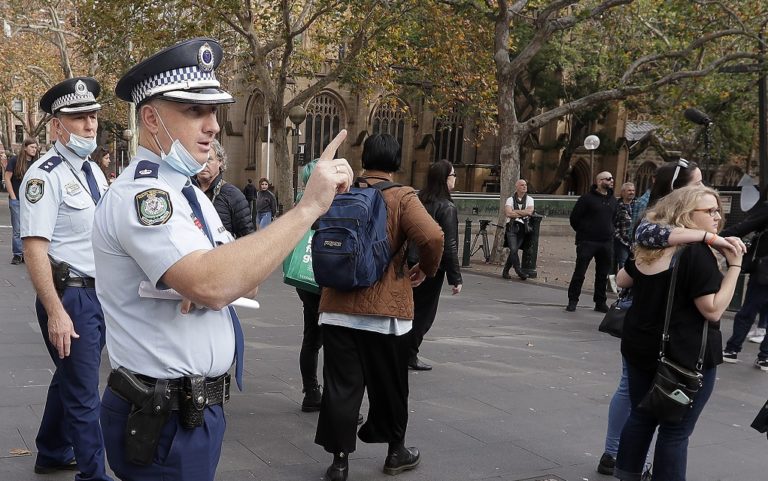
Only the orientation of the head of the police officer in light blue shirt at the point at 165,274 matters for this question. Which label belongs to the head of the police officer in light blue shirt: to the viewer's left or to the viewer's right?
to the viewer's right

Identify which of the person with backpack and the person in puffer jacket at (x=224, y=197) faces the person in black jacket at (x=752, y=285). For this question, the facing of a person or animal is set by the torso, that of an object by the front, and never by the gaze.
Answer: the person with backpack

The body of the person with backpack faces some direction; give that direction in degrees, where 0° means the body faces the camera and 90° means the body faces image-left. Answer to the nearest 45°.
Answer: approximately 225°

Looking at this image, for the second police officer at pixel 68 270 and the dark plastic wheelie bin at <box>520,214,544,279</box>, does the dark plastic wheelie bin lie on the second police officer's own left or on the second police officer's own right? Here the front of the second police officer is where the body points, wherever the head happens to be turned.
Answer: on the second police officer's own left

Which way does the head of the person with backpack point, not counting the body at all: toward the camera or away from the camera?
away from the camera

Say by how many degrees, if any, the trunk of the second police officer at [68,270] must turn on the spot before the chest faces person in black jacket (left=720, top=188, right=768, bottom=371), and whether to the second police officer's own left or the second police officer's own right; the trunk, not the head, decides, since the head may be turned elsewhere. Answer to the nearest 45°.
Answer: approximately 45° to the second police officer's own left

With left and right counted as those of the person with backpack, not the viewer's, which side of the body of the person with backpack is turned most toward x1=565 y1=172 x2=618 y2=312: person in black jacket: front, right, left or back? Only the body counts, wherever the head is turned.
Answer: front

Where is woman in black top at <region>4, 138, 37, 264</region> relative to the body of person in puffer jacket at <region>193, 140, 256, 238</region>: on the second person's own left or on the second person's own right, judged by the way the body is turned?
on the second person's own right

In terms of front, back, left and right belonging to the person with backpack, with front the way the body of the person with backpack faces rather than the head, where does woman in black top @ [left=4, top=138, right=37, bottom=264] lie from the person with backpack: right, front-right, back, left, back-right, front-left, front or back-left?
left

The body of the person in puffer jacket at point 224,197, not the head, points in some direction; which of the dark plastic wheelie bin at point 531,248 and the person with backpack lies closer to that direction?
the person with backpack

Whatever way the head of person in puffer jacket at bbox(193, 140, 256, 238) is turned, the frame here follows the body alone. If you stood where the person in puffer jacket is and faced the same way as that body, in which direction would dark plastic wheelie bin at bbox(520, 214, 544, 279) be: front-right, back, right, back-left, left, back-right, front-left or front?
back

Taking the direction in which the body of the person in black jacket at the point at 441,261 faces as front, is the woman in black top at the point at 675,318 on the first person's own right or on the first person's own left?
on the first person's own right
